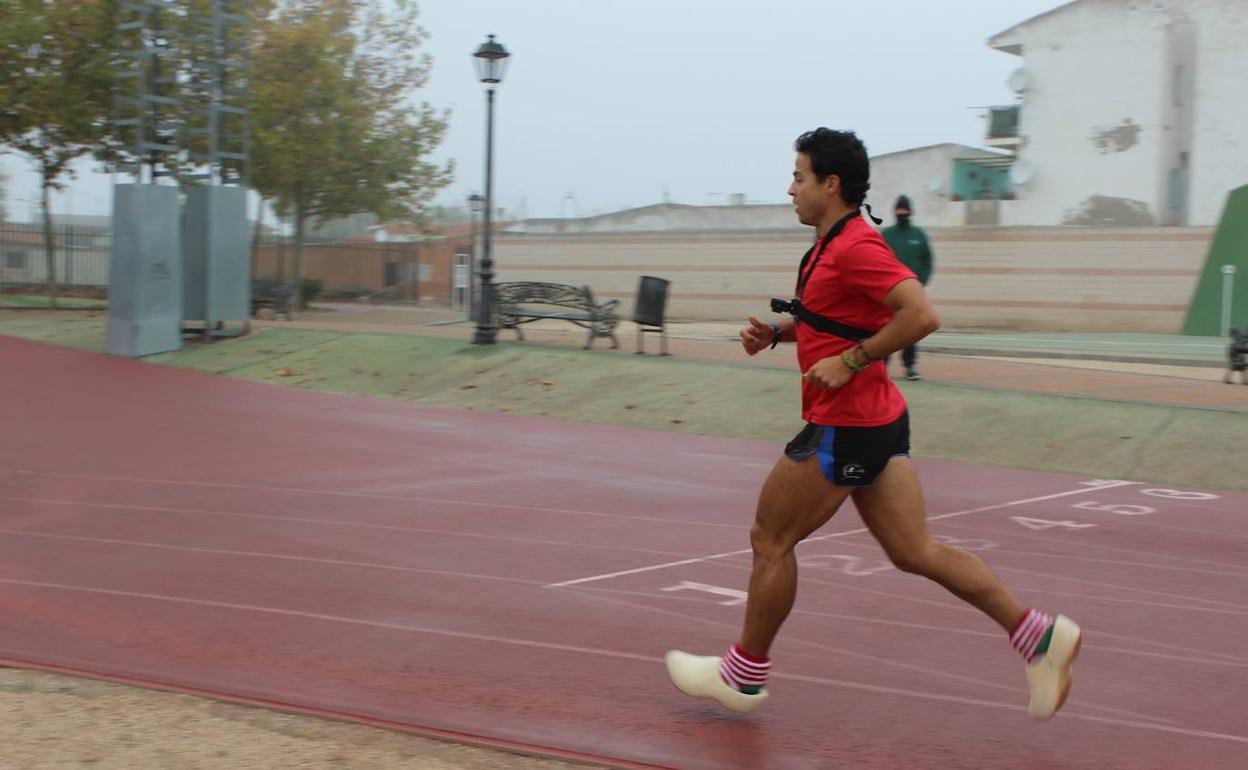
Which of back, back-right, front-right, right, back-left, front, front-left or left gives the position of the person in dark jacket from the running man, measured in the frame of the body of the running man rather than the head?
right

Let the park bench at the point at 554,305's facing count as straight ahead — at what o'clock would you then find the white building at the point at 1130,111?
The white building is roughly at 12 o'clock from the park bench.

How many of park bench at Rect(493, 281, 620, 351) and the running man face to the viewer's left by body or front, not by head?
1

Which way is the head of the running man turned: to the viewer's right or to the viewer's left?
to the viewer's left

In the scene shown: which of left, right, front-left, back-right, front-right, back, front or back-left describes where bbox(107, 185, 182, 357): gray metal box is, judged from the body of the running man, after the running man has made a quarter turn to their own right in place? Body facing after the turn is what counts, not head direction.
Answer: front-left

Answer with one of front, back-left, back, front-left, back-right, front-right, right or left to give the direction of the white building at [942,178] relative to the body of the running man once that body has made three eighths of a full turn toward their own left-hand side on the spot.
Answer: back-left

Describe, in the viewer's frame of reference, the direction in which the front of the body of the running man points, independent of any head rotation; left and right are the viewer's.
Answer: facing to the left of the viewer

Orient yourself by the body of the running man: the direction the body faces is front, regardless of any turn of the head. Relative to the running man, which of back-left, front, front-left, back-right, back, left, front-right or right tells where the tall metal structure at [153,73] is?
front-right
